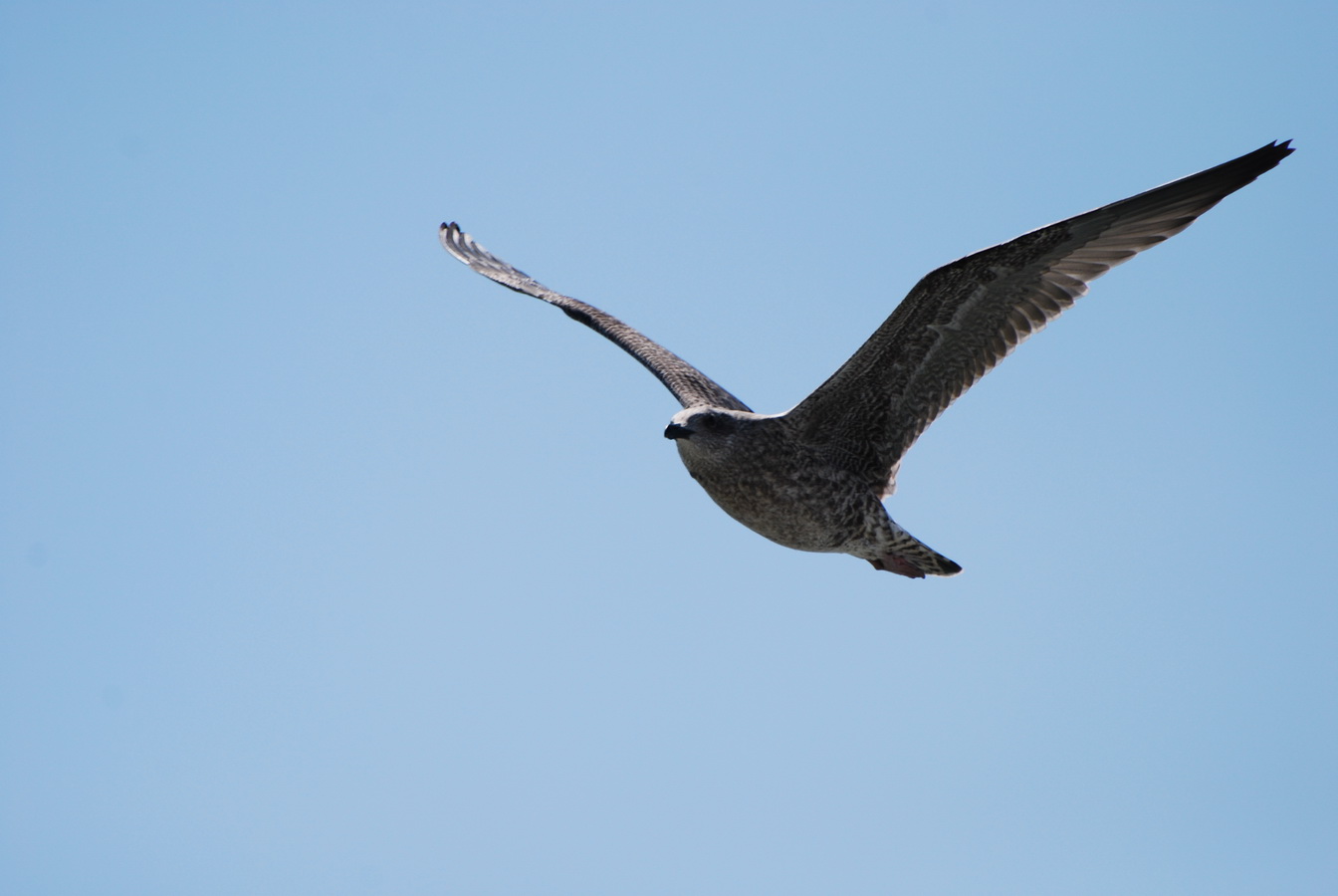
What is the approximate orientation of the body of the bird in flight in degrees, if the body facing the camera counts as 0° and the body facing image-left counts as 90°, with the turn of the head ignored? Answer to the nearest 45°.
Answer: approximately 45°
